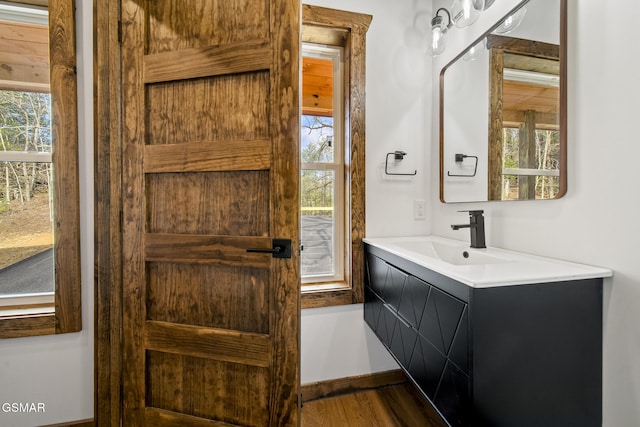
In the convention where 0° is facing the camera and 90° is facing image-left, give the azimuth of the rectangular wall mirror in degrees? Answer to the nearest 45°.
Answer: approximately 45°

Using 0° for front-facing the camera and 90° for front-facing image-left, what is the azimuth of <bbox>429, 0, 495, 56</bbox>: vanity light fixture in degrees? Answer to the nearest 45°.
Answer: approximately 45°

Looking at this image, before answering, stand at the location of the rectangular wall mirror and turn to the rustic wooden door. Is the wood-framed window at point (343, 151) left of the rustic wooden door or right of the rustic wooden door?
right

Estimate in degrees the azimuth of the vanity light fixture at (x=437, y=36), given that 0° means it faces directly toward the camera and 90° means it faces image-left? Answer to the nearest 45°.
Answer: approximately 45°

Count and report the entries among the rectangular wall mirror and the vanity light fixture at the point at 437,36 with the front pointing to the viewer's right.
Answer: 0

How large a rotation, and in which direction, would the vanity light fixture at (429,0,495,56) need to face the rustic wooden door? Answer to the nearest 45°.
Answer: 0° — it already faces it
